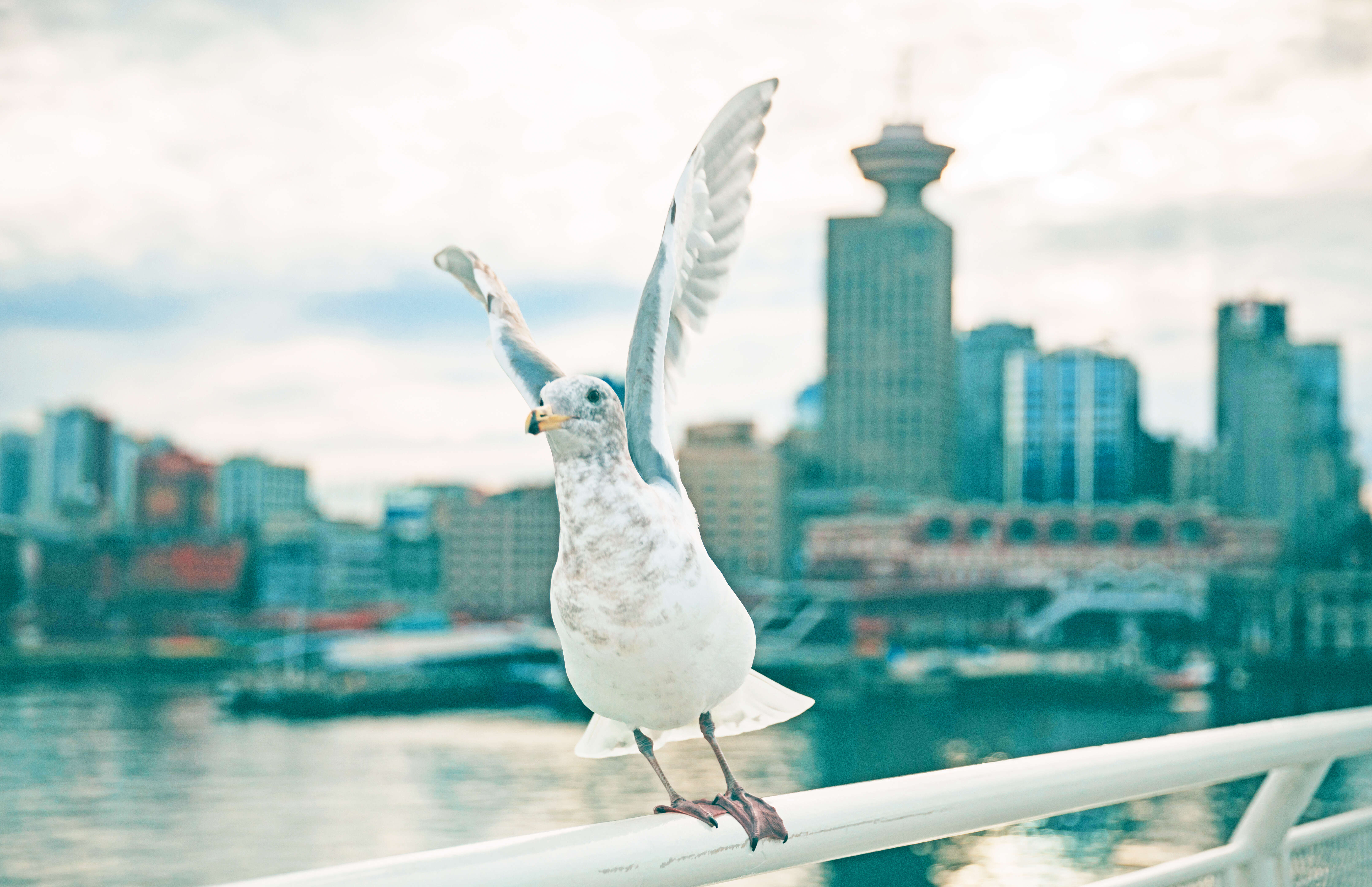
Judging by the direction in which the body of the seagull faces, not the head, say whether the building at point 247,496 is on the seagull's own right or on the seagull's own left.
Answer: on the seagull's own right

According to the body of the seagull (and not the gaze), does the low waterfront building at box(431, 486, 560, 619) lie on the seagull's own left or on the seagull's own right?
on the seagull's own right

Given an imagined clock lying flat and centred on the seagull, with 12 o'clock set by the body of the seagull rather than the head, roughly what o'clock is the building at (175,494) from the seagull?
The building is roughly at 4 o'clock from the seagull.

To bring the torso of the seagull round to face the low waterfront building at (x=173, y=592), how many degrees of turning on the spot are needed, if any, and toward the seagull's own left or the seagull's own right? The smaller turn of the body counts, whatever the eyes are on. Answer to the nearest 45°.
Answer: approximately 135° to the seagull's own right

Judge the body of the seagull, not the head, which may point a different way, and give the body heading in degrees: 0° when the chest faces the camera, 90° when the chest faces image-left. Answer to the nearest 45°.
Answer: approximately 45°

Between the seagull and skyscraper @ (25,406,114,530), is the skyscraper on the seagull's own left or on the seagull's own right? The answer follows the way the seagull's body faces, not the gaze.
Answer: on the seagull's own right

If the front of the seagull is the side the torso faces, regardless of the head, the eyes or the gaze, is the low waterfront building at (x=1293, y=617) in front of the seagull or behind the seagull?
behind

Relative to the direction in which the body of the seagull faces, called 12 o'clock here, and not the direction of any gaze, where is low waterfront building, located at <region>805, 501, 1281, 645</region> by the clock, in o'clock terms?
The low waterfront building is roughly at 5 o'clock from the seagull.

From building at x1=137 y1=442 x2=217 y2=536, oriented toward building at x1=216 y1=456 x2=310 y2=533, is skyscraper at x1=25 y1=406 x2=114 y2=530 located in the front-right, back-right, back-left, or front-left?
back-left

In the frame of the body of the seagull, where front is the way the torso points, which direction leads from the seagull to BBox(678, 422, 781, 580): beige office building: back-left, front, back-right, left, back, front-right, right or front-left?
back-right
